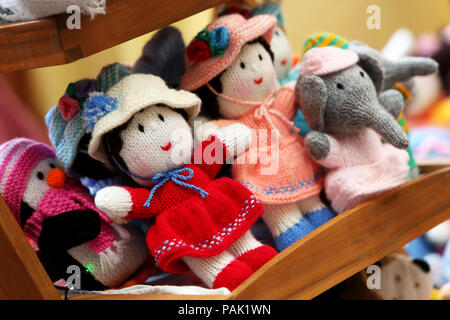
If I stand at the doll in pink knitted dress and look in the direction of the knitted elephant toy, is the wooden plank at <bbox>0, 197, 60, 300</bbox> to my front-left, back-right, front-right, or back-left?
back-right

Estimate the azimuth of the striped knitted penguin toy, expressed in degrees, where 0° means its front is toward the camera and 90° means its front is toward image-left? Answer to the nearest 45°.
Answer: approximately 315°

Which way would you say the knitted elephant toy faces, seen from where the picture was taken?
facing the viewer and to the right of the viewer

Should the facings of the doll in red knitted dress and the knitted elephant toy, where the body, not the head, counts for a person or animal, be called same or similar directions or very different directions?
same or similar directions

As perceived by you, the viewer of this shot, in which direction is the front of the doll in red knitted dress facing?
facing the viewer

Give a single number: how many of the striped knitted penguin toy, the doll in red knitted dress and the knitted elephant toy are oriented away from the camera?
0
